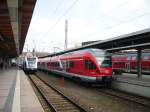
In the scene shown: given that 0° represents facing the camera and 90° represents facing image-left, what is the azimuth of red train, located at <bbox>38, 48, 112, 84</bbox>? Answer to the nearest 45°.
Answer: approximately 315°

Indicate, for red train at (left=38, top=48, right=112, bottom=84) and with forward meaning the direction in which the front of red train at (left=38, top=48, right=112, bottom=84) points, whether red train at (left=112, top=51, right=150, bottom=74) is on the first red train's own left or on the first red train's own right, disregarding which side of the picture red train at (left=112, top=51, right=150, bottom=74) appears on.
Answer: on the first red train's own left
